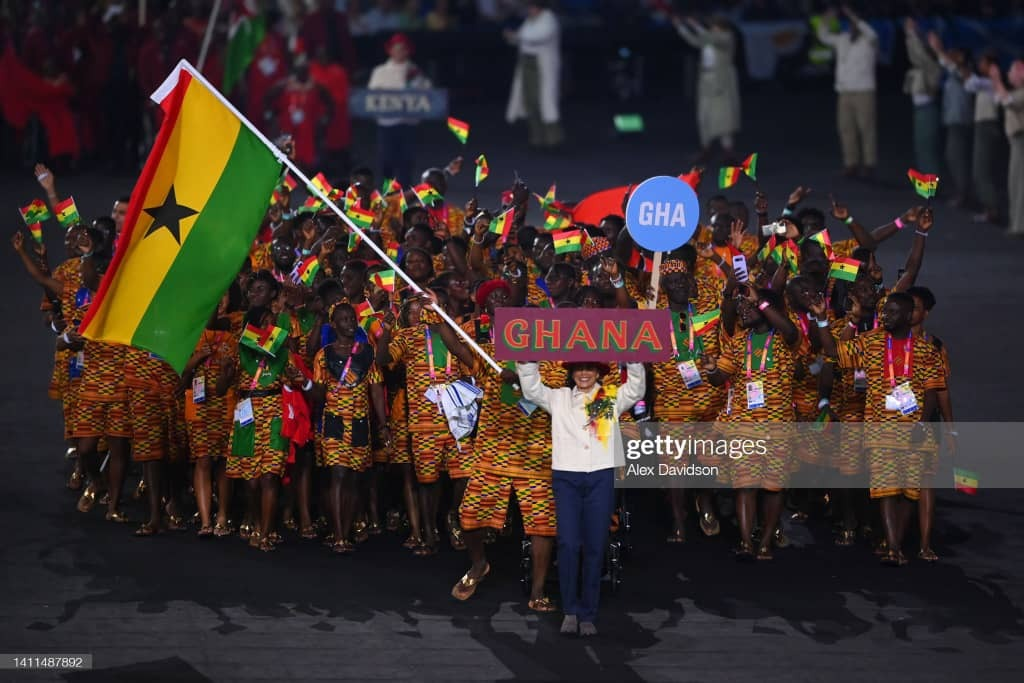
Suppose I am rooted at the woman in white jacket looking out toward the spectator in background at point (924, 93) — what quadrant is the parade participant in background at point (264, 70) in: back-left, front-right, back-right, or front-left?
front-left

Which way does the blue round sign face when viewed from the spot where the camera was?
facing the viewer

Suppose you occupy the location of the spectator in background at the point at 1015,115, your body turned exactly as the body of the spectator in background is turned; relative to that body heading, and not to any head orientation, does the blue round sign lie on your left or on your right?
on your left

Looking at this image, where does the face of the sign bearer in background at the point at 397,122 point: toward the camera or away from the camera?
toward the camera

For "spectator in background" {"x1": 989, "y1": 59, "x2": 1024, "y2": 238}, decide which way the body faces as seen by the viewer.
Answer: to the viewer's left

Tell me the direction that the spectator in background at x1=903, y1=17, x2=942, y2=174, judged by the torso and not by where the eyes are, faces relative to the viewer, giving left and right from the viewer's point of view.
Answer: facing to the left of the viewer

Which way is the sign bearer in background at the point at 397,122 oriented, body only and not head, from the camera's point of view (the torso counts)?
toward the camera

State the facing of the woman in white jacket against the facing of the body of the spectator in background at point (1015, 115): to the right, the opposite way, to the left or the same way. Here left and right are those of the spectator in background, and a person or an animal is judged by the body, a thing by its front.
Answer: to the left

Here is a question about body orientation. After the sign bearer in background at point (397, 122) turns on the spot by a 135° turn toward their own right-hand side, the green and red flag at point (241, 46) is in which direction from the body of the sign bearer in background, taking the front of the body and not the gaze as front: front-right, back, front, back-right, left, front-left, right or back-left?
front

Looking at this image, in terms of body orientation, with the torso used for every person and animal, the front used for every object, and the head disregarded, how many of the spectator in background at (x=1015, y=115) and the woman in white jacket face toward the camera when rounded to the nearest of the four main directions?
1

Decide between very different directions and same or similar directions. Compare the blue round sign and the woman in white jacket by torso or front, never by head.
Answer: same or similar directions
